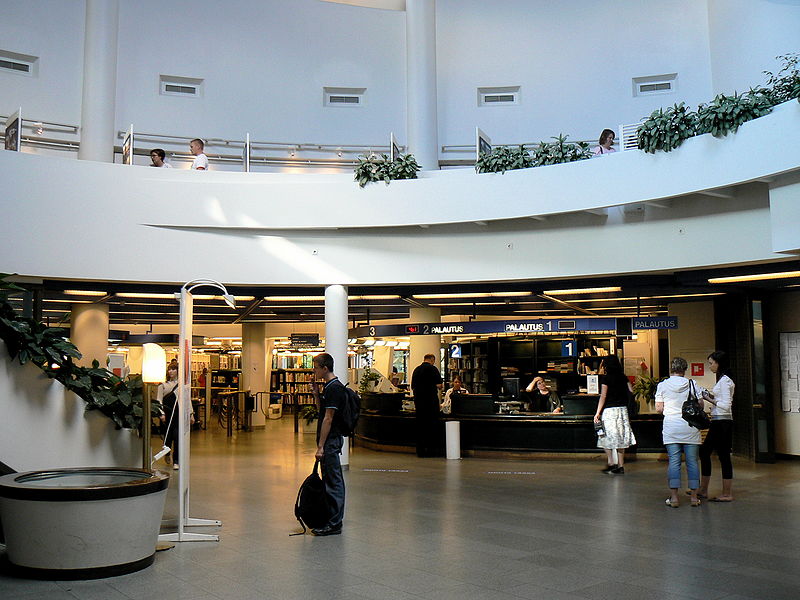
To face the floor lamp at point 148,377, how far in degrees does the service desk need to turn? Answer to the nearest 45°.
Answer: approximately 45° to its right

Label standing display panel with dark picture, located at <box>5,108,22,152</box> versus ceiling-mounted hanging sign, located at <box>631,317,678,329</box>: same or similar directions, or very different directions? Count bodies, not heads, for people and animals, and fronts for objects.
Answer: same or similar directions

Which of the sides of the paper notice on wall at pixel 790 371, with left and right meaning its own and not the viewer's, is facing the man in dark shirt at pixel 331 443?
front

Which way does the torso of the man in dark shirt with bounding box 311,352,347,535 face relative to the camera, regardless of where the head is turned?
to the viewer's left

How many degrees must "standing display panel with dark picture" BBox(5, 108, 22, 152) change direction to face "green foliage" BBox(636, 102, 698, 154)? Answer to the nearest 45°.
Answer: approximately 90° to its left

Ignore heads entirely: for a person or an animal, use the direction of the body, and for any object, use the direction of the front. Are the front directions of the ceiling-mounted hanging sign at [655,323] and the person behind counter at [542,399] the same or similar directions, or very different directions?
same or similar directions

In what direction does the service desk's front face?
toward the camera

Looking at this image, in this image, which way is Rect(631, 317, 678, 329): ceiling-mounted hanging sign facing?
toward the camera

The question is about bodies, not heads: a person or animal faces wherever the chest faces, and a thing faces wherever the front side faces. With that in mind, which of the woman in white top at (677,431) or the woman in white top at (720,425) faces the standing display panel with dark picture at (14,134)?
the woman in white top at (720,425)

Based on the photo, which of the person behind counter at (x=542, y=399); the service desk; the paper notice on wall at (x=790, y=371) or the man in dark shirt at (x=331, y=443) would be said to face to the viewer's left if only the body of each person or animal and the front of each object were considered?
the man in dark shirt

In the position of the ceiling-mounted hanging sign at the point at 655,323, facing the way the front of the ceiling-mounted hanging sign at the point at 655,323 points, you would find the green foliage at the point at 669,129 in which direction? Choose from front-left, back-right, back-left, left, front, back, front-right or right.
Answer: front

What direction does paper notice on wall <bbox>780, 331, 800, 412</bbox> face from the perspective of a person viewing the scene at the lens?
facing the viewer

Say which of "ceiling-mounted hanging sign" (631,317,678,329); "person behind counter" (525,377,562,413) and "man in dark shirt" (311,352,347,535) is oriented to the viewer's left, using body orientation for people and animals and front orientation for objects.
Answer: the man in dark shirt

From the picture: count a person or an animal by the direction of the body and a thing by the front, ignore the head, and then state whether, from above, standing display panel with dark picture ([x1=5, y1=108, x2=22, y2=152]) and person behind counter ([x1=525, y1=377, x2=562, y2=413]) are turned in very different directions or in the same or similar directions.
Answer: same or similar directions

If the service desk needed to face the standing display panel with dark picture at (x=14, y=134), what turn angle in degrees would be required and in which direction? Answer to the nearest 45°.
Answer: approximately 45° to its right

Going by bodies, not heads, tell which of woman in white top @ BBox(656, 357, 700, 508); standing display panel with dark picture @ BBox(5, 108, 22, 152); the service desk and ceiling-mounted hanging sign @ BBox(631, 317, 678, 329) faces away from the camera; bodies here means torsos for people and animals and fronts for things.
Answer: the woman in white top

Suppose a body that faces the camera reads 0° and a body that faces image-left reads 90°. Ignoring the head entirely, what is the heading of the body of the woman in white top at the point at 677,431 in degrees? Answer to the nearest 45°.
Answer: approximately 180°

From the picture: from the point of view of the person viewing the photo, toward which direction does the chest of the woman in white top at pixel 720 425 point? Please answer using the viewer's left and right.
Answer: facing to the left of the viewer

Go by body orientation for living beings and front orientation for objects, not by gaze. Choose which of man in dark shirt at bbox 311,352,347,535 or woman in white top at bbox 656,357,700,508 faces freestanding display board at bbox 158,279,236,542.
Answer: the man in dark shirt
